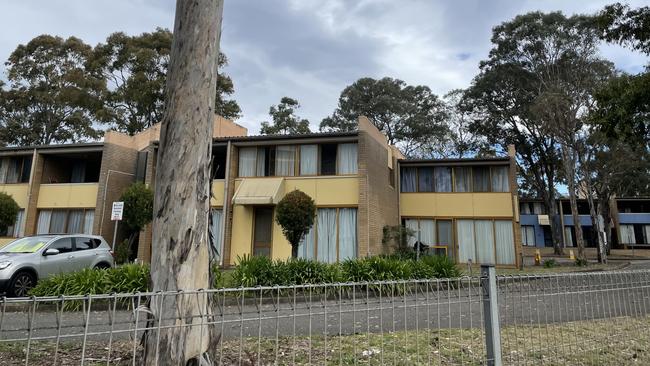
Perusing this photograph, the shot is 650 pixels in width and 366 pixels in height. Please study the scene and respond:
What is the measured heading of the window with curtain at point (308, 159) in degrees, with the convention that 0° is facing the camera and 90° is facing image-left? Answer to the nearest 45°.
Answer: approximately 0°

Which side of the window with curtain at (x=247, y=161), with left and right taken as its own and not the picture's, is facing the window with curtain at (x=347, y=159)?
left

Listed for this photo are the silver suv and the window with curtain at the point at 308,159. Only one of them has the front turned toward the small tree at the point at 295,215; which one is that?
the window with curtain

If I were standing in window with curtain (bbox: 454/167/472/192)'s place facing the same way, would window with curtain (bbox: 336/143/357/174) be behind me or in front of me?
in front

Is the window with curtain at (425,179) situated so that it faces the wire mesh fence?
yes

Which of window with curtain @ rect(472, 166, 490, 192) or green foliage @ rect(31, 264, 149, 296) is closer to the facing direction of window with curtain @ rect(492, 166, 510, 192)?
the green foliage

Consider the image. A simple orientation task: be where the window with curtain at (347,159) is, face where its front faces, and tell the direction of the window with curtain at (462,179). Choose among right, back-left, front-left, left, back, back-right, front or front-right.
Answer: back-left

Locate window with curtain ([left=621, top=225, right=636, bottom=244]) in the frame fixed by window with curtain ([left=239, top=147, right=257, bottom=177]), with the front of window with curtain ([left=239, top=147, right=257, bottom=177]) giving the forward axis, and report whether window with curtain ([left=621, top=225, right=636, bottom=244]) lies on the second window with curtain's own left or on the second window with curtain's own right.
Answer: on the second window with curtain's own left

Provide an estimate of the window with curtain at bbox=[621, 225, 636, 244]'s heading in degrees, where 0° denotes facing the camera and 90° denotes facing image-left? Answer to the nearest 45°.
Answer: approximately 0°

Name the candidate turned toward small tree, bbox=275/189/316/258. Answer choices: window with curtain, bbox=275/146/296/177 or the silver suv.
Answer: the window with curtain

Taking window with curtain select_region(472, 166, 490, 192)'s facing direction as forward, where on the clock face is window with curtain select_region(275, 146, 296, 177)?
window with curtain select_region(275, 146, 296, 177) is roughly at 2 o'clock from window with curtain select_region(472, 166, 490, 192).

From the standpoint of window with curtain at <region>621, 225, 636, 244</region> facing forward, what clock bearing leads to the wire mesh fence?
The wire mesh fence is roughly at 12 o'clock from the window with curtain.

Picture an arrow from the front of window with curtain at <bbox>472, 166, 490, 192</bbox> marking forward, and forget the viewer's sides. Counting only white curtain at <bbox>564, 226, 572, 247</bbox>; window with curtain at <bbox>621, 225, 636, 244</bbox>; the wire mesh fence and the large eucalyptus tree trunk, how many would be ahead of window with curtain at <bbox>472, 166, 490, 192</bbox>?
2

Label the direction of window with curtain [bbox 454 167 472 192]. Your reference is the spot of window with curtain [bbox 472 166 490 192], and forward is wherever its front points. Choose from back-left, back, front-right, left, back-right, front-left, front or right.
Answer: right

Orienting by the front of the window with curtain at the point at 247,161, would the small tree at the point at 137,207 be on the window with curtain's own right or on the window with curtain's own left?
on the window with curtain's own right
